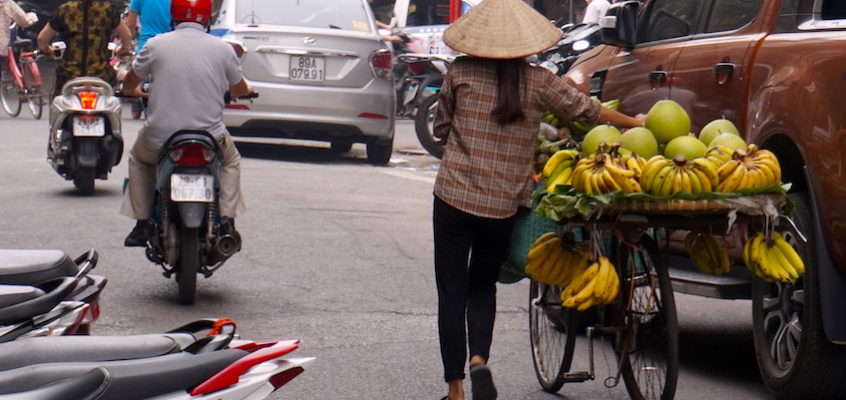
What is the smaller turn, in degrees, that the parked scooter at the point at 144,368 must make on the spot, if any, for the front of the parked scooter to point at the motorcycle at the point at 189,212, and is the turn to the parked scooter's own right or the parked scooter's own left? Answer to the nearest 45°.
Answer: approximately 90° to the parked scooter's own right

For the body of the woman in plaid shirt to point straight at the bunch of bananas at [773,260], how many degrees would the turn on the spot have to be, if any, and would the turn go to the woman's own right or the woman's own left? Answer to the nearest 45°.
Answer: approximately 90° to the woman's own right

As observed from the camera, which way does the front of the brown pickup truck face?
facing away from the viewer and to the left of the viewer

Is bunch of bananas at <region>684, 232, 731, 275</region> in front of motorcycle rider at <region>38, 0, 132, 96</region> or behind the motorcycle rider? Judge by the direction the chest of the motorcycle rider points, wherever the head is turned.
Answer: behind

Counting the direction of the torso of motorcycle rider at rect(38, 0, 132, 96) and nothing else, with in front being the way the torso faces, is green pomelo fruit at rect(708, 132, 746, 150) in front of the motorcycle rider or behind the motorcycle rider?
behind

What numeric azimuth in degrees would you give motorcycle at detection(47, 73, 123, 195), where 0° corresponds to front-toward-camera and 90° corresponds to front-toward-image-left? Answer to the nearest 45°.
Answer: approximately 180°

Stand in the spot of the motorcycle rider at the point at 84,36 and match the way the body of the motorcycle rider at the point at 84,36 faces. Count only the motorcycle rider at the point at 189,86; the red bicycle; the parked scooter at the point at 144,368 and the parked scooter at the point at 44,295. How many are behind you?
3

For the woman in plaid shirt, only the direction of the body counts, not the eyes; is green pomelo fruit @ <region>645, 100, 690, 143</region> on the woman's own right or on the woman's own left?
on the woman's own right

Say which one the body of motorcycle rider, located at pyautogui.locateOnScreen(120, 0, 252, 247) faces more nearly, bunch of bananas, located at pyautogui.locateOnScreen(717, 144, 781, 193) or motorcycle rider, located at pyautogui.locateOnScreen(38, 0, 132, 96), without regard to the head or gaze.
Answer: the motorcycle rider

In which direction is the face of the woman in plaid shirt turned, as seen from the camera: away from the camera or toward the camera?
away from the camera

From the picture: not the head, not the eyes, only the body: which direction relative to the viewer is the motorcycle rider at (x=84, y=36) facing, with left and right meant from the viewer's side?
facing away from the viewer

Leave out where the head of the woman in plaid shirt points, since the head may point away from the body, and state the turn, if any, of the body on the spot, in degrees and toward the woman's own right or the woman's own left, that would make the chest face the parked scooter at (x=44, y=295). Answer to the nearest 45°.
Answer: approximately 135° to the woman's own left

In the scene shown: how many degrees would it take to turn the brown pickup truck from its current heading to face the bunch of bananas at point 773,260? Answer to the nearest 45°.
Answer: approximately 135° to its left

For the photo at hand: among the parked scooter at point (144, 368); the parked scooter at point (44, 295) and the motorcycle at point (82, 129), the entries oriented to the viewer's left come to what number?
2

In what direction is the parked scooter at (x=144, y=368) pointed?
to the viewer's left

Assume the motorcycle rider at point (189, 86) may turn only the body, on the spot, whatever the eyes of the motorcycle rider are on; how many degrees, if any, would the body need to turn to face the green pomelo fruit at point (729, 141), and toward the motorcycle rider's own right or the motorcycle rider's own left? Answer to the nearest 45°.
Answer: approximately 135° to the motorcycle rider's own right

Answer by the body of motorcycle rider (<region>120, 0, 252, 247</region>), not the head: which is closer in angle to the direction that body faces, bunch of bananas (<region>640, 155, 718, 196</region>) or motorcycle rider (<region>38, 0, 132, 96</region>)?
the motorcycle rider

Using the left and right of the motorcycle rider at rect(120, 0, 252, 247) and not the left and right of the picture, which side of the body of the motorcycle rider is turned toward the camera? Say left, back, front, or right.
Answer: back

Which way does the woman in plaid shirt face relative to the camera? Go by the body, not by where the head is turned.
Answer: away from the camera
